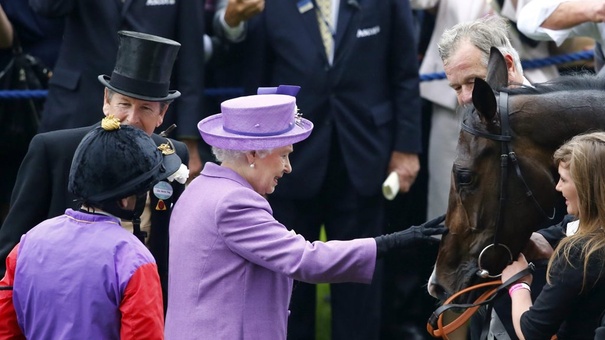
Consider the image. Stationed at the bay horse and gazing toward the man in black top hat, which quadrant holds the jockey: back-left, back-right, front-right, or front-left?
front-left

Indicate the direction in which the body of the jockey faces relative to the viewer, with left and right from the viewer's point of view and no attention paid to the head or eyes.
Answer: facing away from the viewer and to the right of the viewer

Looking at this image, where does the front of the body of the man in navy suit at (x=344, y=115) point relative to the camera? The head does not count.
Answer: toward the camera

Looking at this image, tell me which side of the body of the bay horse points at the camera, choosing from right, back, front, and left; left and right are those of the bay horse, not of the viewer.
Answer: left

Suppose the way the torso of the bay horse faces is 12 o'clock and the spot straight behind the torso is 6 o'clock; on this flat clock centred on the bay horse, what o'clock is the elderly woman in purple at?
The elderly woman in purple is roughly at 11 o'clock from the bay horse.

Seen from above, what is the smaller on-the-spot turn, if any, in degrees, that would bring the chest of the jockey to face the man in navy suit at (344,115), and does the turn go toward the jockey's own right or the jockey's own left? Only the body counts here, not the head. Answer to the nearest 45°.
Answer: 0° — they already face them

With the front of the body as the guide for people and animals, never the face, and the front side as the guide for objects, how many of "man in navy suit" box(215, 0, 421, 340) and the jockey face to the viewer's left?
0

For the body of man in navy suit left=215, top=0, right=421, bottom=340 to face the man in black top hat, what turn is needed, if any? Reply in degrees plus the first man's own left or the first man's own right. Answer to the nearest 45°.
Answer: approximately 45° to the first man's own right

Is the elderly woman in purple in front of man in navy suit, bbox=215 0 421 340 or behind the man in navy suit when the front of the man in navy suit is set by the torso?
in front

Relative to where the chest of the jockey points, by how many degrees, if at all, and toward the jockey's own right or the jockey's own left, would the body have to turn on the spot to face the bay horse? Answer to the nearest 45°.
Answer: approximately 45° to the jockey's own right

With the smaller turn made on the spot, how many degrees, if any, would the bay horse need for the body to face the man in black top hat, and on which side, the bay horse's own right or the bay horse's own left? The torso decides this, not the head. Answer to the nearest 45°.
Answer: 0° — it already faces them

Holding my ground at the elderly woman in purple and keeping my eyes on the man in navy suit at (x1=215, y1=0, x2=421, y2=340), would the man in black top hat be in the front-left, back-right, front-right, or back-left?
front-left

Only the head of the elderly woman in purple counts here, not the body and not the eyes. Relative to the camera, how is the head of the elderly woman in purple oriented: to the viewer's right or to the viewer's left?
to the viewer's right

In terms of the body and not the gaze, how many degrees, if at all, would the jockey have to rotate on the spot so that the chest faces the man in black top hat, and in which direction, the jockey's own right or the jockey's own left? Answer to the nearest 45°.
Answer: approximately 45° to the jockey's own left
